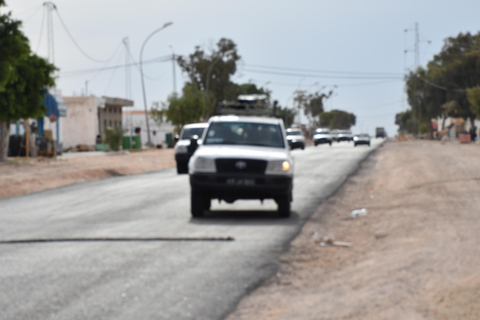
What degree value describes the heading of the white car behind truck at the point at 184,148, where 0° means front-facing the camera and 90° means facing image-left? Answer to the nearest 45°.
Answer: approximately 0°

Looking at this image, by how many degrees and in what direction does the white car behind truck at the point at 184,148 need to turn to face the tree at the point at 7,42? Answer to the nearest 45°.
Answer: approximately 135° to its right

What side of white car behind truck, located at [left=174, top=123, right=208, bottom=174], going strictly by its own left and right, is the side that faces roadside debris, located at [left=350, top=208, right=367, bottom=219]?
front

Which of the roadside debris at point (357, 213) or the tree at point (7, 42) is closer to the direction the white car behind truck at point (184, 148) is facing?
the roadside debris

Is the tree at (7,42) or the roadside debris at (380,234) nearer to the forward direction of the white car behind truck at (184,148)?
the roadside debris

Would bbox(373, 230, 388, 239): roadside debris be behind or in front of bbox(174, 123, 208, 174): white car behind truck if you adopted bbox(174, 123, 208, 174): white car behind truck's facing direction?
in front

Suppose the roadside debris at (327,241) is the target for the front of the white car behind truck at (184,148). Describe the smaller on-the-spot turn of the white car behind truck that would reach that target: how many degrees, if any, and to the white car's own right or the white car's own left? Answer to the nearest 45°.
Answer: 0° — it already faces it

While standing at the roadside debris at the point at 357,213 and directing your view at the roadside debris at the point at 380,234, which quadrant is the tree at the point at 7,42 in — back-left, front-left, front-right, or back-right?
back-right
